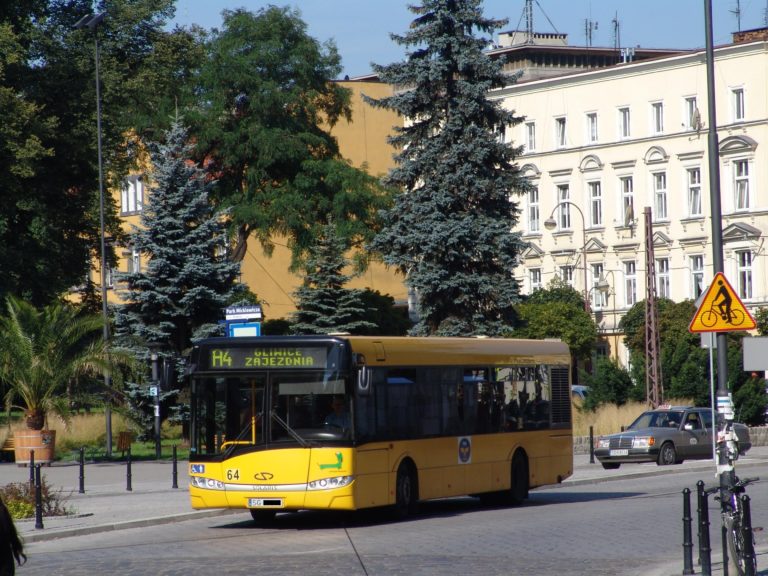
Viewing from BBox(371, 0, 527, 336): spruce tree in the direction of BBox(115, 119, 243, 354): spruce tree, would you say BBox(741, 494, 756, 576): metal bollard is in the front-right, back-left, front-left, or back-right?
back-left

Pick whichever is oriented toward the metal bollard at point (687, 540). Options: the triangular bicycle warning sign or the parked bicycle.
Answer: the triangular bicycle warning sign

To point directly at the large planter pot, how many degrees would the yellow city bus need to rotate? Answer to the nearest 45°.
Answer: approximately 90° to its right

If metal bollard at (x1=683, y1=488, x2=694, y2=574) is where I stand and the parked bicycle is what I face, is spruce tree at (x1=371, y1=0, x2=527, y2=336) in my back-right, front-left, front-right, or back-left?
back-left

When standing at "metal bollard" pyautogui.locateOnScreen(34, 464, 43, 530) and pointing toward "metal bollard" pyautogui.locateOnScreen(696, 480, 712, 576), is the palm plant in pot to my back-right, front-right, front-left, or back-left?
back-left

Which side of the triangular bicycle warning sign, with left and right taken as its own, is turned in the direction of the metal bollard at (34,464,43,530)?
right

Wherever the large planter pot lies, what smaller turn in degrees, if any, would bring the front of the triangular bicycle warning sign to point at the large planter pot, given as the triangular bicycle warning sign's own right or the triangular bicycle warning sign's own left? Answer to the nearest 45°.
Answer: approximately 135° to the triangular bicycle warning sign's own right

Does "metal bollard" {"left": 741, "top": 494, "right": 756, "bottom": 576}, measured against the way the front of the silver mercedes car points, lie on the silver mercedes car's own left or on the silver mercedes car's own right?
on the silver mercedes car's own left

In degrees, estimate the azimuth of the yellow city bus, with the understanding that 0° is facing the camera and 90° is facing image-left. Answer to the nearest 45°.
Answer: approximately 45°
